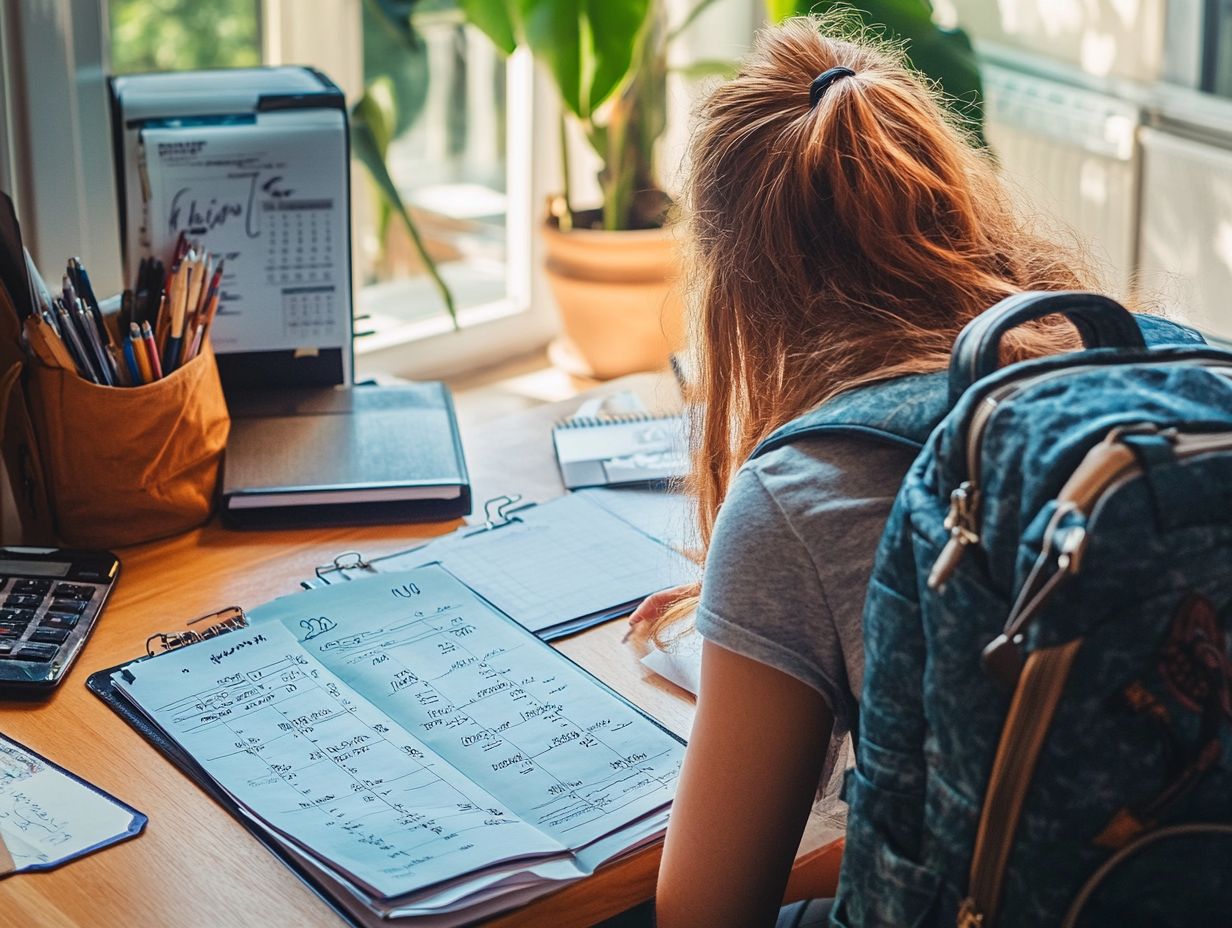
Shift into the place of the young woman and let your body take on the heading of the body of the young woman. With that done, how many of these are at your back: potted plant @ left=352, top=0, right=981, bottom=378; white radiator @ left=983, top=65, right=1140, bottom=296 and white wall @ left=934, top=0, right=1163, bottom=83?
0

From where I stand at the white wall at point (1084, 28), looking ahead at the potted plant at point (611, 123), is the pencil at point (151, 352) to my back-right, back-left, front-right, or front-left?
front-left

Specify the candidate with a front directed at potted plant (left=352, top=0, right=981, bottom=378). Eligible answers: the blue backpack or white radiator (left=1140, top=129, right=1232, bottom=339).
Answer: the white radiator

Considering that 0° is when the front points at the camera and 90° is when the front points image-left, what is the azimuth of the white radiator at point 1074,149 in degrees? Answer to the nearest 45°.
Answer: approximately 45°

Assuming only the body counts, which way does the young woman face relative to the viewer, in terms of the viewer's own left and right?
facing away from the viewer and to the left of the viewer

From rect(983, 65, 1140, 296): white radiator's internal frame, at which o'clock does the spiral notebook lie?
The spiral notebook is roughly at 11 o'clock from the white radiator.

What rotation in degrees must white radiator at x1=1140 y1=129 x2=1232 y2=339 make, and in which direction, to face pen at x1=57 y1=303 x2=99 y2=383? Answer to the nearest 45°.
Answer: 0° — it already faces it

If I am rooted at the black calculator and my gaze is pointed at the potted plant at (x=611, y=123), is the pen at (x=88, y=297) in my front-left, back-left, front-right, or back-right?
front-left

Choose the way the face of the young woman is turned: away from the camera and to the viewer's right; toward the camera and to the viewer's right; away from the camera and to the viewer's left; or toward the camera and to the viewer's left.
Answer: away from the camera and to the viewer's left

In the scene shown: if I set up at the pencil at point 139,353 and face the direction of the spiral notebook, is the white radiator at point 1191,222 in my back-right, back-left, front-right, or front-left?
front-left
